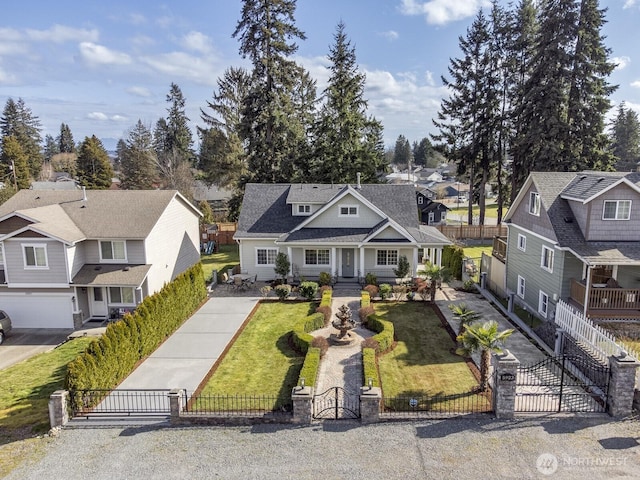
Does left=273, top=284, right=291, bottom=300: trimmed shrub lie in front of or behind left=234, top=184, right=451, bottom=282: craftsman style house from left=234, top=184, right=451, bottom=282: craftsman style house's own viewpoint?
in front

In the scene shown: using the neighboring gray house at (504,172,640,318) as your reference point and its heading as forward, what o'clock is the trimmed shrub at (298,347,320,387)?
The trimmed shrub is roughly at 3 o'clock from the neighboring gray house.

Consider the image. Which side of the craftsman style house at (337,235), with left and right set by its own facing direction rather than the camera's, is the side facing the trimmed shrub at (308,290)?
front

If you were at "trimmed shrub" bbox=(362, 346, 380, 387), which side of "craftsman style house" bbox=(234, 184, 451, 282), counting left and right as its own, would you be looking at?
front

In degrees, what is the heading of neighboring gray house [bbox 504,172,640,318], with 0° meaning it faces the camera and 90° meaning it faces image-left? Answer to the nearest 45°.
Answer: approximately 315°

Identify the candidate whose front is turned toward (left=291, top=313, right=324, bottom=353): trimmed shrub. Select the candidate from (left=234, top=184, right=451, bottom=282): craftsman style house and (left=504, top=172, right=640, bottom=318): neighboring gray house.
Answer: the craftsman style house

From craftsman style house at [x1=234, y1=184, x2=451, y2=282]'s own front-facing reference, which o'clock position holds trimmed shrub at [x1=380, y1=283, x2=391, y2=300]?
The trimmed shrub is roughly at 11 o'clock from the craftsman style house.

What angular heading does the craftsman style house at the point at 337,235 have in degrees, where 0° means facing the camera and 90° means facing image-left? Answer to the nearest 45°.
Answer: approximately 0°

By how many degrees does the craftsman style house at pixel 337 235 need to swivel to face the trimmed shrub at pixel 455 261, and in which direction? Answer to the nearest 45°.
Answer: approximately 90° to its left

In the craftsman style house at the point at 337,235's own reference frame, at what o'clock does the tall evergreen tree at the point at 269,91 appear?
The tall evergreen tree is roughly at 5 o'clock from the craftsman style house.

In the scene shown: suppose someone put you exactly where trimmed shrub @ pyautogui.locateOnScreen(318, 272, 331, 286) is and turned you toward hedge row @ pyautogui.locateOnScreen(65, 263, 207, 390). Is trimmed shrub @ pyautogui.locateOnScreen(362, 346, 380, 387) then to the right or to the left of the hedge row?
left

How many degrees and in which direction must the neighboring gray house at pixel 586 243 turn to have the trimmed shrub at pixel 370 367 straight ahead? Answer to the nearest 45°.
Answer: approximately 90° to its right

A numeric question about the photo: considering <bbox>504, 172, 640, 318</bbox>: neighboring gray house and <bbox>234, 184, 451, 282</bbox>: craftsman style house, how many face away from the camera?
0

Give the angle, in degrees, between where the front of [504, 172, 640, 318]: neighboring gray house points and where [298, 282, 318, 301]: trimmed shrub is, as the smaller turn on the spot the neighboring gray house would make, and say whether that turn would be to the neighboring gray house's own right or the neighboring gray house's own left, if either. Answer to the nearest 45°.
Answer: approximately 135° to the neighboring gray house's own right

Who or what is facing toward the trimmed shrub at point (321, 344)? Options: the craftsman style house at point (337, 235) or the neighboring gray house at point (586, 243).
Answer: the craftsman style house
